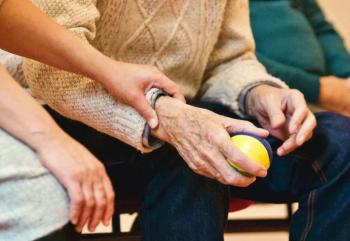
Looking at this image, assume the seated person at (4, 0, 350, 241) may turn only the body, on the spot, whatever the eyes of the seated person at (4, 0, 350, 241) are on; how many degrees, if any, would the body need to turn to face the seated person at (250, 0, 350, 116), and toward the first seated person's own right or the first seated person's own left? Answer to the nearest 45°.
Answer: approximately 90° to the first seated person's own left

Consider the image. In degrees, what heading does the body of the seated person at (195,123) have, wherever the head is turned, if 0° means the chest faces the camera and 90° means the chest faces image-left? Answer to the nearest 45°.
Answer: approximately 315°

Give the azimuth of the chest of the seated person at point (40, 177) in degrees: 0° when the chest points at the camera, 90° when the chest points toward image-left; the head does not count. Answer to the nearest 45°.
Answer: approximately 315°

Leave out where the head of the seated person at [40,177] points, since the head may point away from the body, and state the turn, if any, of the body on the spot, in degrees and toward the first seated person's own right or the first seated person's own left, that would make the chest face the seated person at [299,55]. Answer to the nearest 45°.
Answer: approximately 90° to the first seated person's own left
